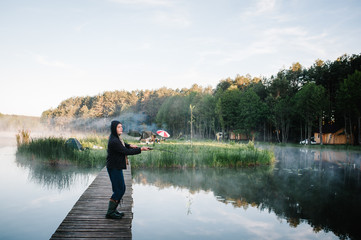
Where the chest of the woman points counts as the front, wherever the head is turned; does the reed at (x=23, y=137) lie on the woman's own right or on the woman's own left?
on the woman's own left

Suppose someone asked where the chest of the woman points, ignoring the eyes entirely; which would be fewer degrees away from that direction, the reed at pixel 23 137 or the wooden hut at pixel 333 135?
the wooden hut

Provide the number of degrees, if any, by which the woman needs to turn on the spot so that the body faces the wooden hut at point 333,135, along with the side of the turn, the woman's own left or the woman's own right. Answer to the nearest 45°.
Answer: approximately 45° to the woman's own left

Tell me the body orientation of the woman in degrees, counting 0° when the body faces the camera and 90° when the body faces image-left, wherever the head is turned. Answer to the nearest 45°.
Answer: approximately 270°
